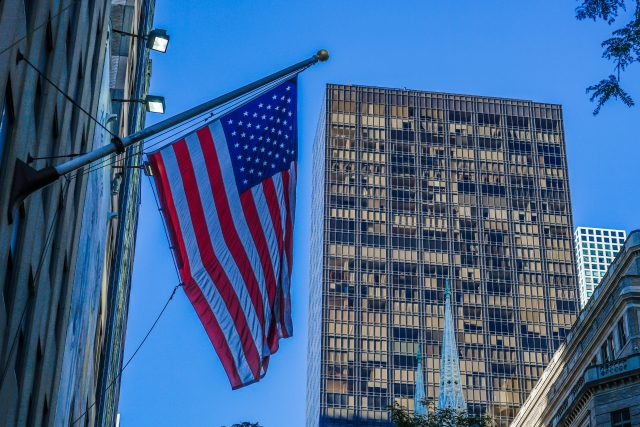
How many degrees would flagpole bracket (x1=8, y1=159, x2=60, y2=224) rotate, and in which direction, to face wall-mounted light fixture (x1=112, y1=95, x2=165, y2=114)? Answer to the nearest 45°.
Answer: approximately 90° to its left

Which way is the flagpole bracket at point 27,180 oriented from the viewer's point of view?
to the viewer's right

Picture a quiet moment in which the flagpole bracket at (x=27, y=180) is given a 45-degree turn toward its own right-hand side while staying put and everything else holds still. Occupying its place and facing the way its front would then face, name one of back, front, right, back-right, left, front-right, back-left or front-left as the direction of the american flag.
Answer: left
